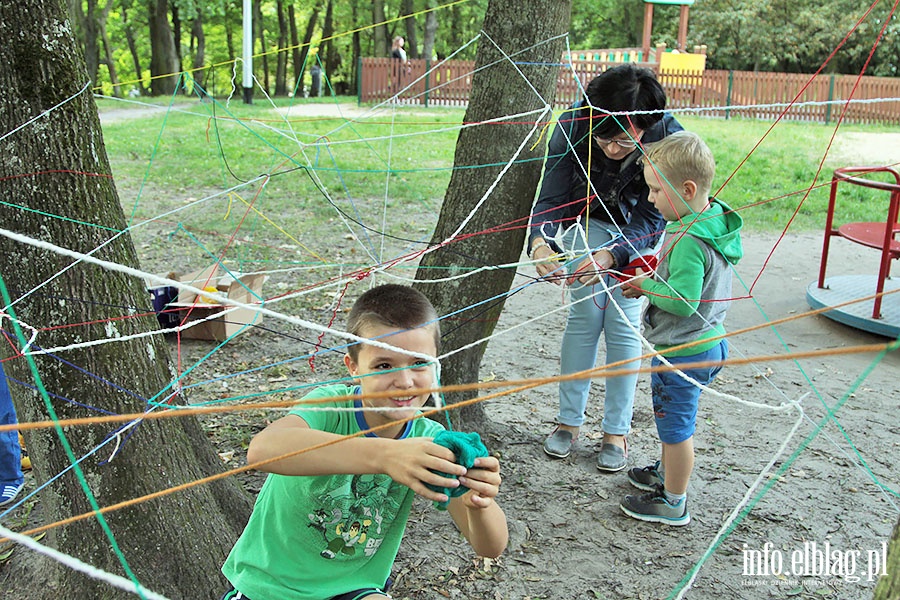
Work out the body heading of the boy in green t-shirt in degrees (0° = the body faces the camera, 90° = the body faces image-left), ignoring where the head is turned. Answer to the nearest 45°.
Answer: approximately 315°

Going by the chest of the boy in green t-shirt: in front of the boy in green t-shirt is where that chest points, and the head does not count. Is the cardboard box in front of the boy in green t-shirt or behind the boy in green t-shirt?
behind

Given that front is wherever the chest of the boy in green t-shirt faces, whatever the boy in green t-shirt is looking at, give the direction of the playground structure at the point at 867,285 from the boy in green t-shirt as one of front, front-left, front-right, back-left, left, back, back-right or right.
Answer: left

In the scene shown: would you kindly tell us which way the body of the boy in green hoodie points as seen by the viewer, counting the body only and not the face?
to the viewer's left

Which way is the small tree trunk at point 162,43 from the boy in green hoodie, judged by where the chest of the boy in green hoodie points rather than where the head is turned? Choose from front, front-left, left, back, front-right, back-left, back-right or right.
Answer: front-right

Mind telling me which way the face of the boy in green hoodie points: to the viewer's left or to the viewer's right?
to the viewer's left

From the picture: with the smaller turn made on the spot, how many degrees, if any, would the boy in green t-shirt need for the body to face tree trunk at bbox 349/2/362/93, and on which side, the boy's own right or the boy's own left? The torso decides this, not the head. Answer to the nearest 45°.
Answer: approximately 135° to the boy's own left

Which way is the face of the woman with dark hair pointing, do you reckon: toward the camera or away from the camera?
toward the camera

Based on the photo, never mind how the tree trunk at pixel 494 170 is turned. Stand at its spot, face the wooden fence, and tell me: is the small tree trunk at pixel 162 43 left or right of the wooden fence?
left

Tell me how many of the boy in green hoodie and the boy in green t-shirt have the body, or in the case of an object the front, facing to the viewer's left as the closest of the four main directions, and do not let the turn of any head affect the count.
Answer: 1

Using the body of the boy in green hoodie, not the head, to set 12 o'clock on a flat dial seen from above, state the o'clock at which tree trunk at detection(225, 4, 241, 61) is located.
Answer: The tree trunk is roughly at 2 o'clock from the boy in green hoodie.

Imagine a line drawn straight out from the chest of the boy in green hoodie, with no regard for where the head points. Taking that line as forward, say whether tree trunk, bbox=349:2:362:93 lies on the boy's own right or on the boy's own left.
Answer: on the boy's own right

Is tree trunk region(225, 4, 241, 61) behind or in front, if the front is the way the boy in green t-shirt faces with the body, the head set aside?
behind

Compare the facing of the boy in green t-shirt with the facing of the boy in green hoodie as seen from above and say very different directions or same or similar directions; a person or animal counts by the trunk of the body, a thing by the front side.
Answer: very different directions

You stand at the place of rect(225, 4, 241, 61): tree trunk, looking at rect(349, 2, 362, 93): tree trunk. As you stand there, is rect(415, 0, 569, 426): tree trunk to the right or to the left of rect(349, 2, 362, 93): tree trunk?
right

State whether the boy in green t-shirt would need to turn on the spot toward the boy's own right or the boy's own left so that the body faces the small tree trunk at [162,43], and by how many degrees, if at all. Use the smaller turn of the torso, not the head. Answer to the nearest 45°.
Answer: approximately 135° to the boy's own left
